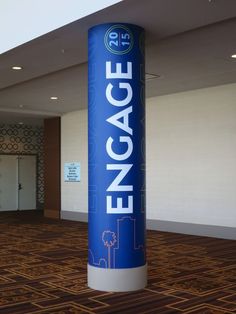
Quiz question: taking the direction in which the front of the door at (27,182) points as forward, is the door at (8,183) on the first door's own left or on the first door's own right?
on the first door's own right

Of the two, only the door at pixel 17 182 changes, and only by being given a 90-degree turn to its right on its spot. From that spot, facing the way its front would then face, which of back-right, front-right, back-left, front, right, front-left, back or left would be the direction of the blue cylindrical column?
left

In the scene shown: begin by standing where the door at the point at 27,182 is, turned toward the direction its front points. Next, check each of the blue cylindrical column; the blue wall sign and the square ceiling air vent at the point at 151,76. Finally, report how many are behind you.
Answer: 0

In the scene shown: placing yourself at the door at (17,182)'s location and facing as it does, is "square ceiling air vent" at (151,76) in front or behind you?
in front

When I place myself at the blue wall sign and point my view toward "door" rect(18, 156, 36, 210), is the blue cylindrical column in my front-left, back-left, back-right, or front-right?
back-left

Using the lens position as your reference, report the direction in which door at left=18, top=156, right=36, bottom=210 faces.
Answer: facing the viewer

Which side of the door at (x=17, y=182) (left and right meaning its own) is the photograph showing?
front

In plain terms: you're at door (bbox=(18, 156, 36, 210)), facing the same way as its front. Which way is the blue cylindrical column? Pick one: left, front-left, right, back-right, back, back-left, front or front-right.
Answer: front
